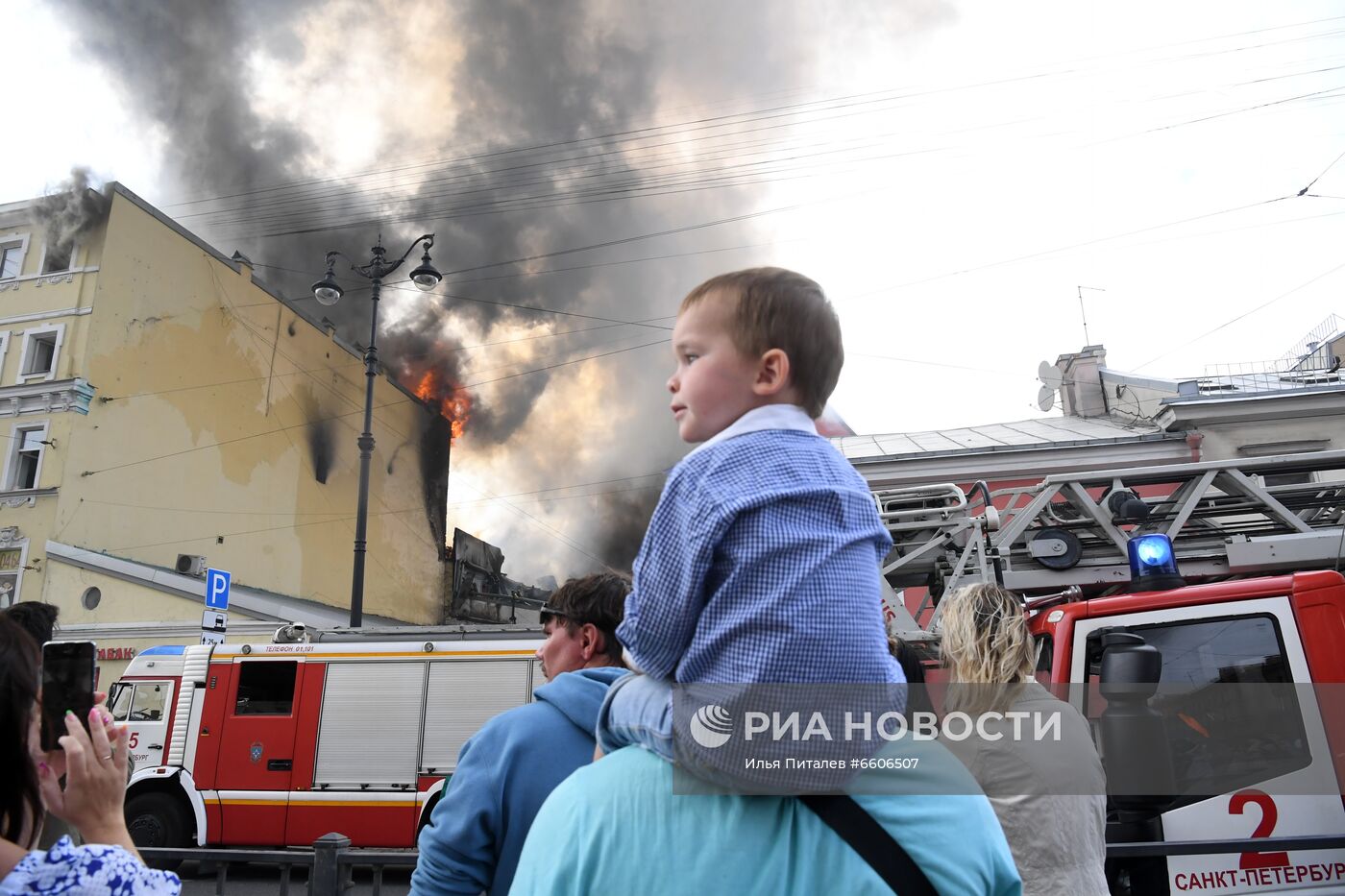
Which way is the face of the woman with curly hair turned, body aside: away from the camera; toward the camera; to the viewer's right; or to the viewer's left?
away from the camera

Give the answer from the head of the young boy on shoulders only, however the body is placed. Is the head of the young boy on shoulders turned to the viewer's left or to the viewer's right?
to the viewer's left

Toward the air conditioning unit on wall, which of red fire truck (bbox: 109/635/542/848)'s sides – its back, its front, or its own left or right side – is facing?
right

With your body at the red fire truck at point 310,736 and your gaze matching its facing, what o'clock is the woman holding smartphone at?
The woman holding smartphone is roughly at 9 o'clock from the red fire truck.

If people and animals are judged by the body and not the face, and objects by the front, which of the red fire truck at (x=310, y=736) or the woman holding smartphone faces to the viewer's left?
the red fire truck

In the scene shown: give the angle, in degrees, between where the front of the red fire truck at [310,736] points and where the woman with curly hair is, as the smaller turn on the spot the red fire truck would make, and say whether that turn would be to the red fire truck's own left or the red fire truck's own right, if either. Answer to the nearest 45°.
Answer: approximately 90° to the red fire truck's own left
